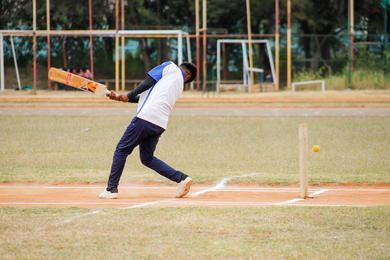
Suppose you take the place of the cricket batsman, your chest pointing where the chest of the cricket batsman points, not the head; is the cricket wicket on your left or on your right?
on your right
